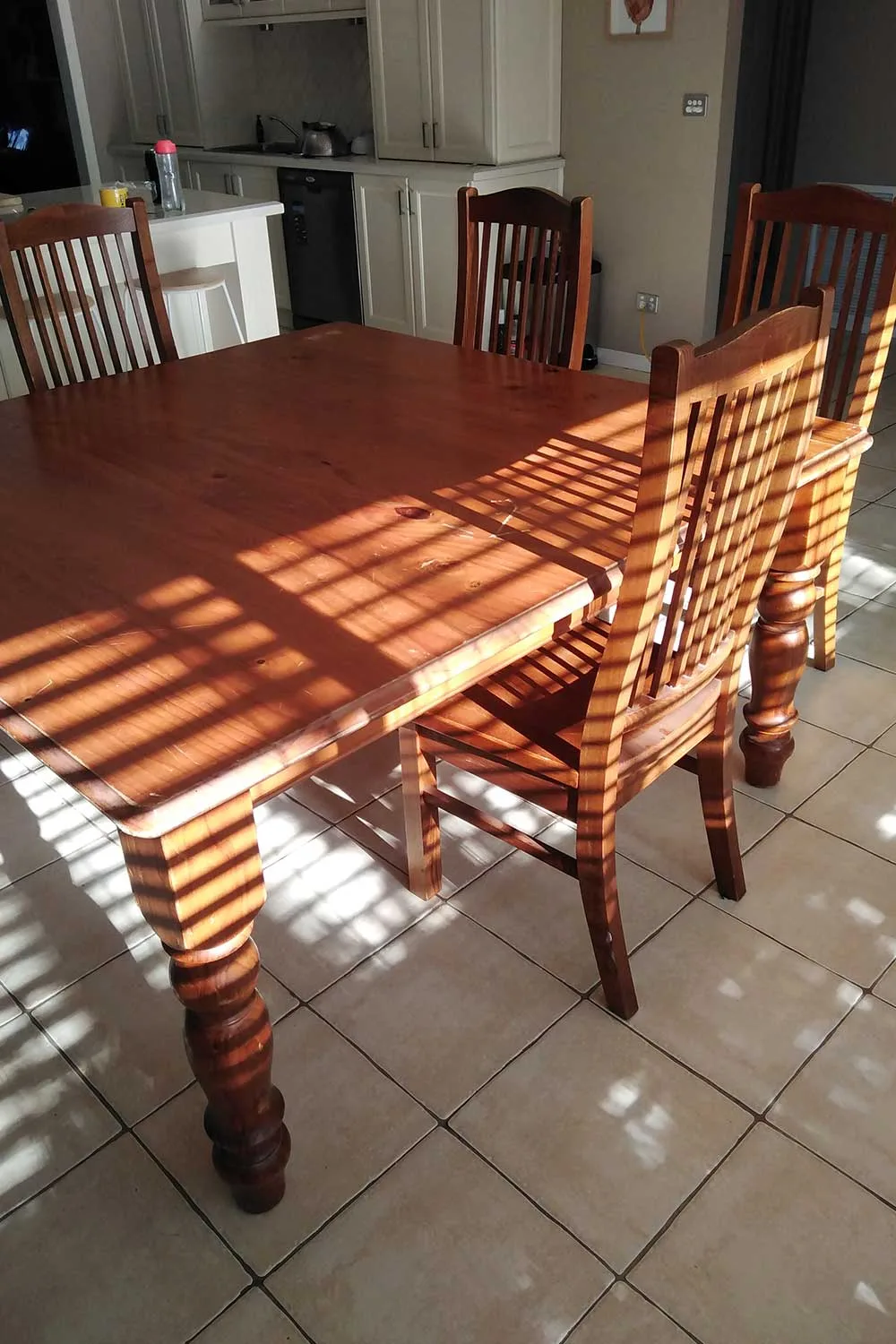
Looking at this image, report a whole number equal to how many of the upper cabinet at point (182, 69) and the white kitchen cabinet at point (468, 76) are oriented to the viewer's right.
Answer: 0

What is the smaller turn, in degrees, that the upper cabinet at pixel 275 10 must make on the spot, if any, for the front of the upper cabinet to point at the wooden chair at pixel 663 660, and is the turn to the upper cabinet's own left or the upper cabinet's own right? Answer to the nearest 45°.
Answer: approximately 45° to the upper cabinet's own left

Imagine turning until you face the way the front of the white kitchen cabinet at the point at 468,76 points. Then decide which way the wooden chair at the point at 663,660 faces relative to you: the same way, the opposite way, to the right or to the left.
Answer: to the right

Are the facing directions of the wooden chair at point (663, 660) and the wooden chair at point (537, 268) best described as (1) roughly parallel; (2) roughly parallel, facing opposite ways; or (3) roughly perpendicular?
roughly perpendicular

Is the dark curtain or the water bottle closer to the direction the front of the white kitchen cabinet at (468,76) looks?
the water bottle

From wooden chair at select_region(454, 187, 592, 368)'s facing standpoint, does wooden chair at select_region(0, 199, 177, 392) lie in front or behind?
in front

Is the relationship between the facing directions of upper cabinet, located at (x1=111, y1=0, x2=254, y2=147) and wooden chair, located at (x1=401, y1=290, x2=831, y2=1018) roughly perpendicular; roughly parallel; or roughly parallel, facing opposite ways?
roughly perpendicular

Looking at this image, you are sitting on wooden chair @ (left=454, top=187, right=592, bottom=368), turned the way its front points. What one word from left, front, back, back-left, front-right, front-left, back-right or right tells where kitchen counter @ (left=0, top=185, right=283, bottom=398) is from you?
right

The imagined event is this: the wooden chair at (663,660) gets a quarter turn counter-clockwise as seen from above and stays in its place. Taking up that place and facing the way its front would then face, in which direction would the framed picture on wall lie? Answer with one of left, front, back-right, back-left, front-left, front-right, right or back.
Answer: back-right

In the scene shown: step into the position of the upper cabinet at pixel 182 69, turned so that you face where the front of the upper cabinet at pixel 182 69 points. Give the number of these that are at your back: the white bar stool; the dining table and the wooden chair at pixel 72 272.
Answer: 0

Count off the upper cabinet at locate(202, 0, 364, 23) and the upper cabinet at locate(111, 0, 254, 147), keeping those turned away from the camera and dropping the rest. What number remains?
0

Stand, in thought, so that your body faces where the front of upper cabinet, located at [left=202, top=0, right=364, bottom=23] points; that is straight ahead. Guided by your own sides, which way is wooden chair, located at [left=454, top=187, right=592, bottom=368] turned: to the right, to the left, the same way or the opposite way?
the same way

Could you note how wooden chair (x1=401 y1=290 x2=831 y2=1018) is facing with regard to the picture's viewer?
facing away from the viewer and to the left of the viewer

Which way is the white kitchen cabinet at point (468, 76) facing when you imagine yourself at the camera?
facing the viewer and to the left of the viewer

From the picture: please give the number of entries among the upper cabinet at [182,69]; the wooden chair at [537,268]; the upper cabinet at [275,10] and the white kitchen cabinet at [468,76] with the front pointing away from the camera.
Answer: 0

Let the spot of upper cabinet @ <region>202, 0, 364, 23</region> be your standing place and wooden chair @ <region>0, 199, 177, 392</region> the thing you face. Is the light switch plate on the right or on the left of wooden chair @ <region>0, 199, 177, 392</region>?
left

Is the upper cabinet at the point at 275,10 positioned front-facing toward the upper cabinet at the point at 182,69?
no

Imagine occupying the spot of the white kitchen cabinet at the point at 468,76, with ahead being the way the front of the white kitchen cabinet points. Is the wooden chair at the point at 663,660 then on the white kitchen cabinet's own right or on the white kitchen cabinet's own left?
on the white kitchen cabinet's own left
